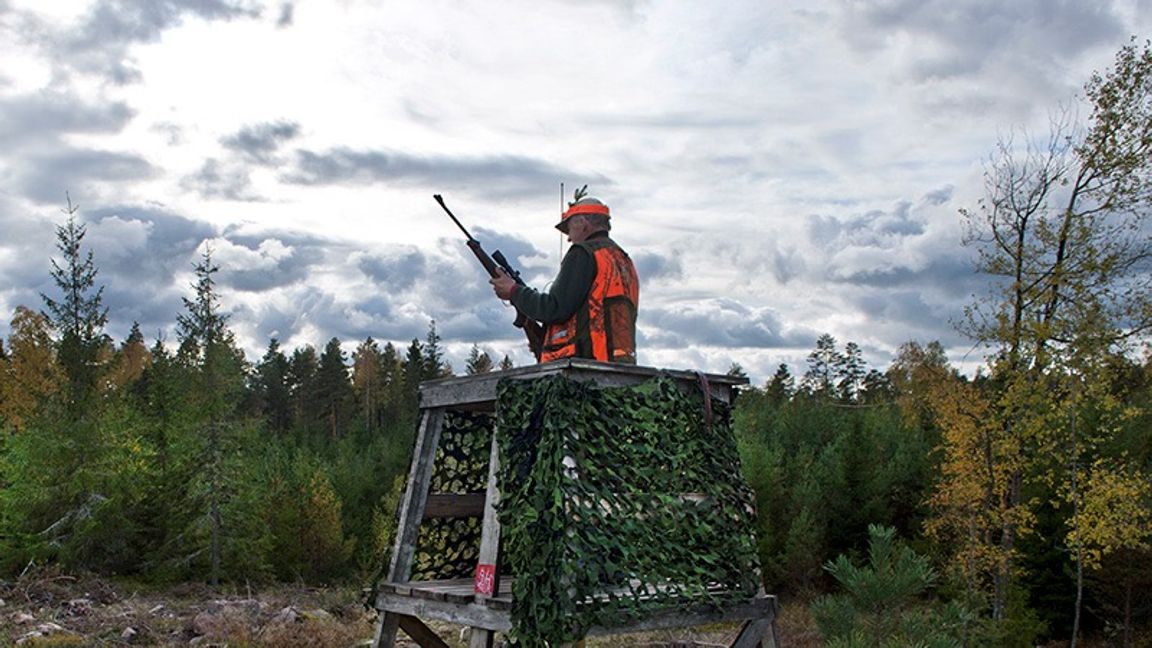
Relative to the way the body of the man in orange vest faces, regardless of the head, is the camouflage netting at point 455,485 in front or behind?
in front

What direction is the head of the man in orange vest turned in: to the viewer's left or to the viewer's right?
to the viewer's left

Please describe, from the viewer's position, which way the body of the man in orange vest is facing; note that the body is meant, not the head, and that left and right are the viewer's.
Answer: facing away from the viewer and to the left of the viewer

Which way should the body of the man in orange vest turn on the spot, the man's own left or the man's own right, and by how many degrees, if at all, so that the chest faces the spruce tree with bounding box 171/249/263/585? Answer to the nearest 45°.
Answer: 0° — they already face it
